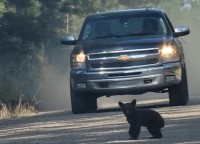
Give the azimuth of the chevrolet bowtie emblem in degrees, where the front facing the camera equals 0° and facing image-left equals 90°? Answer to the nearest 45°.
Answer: approximately 0°

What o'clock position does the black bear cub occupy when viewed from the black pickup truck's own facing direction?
The black bear cub is roughly at 12 o'clock from the black pickup truck.

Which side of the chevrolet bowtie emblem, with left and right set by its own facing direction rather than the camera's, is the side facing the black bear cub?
front

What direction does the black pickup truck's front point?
toward the camera
